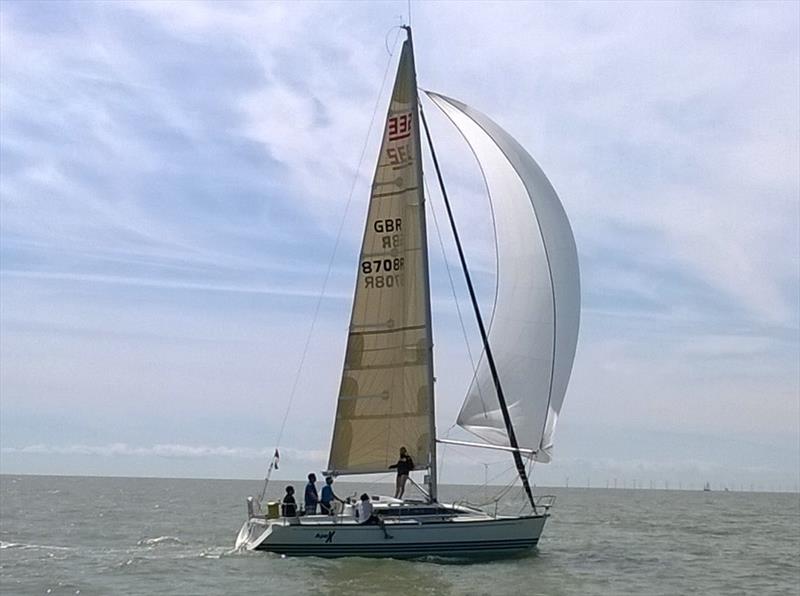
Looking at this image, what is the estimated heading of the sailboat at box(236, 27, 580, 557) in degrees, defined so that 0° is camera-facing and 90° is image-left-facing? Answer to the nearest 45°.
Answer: approximately 270°

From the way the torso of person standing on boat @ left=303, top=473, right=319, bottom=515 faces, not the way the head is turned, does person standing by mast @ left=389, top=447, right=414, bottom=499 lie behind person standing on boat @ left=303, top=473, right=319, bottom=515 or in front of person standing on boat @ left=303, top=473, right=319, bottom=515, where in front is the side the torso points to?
in front

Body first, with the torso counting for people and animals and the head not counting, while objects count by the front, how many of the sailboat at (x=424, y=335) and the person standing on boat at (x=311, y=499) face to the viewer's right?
2

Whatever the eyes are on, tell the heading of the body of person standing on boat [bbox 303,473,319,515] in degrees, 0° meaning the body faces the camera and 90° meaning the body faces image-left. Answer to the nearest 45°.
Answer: approximately 270°
